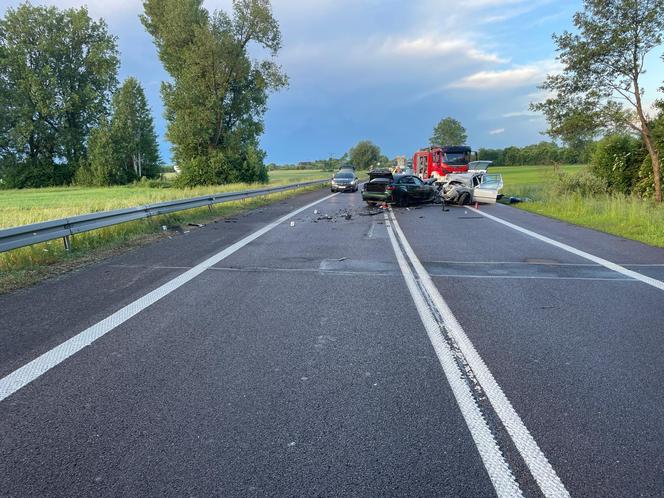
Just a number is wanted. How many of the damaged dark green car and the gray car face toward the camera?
1

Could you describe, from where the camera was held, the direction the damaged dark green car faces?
facing away from the viewer and to the right of the viewer

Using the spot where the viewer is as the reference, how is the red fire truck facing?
facing the viewer and to the right of the viewer

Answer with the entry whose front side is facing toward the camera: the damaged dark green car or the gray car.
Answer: the gray car

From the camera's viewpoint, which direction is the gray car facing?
toward the camera

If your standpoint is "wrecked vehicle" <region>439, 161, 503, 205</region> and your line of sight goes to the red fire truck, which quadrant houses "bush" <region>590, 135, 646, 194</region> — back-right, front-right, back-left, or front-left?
front-right

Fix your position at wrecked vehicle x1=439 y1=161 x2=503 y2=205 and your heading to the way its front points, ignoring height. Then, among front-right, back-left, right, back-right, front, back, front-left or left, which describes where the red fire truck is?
back-right

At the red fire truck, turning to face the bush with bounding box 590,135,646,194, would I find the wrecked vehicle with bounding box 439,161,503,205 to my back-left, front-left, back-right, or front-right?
front-right

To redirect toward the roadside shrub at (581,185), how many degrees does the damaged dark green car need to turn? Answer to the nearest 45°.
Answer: approximately 45° to its right

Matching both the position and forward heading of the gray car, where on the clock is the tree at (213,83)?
The tree is roughly at 4 o'clock from the gray car.

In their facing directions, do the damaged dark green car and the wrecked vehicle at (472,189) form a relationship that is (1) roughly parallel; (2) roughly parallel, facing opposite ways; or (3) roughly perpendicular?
roughly parallel, facing opposite ways

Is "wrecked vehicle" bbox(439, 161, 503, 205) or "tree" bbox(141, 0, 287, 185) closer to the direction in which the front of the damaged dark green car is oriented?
the wrecked vehicle

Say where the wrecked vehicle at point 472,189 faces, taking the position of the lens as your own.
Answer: facing the viewer and to the left of the viewer

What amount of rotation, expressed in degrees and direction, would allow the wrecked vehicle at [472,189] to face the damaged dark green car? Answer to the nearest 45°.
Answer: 0° — it already faces it
